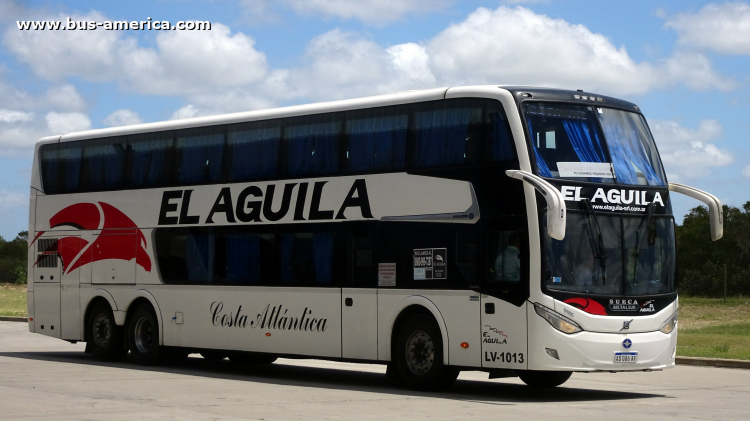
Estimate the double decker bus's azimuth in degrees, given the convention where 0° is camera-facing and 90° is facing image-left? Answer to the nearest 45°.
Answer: approximately 315°
